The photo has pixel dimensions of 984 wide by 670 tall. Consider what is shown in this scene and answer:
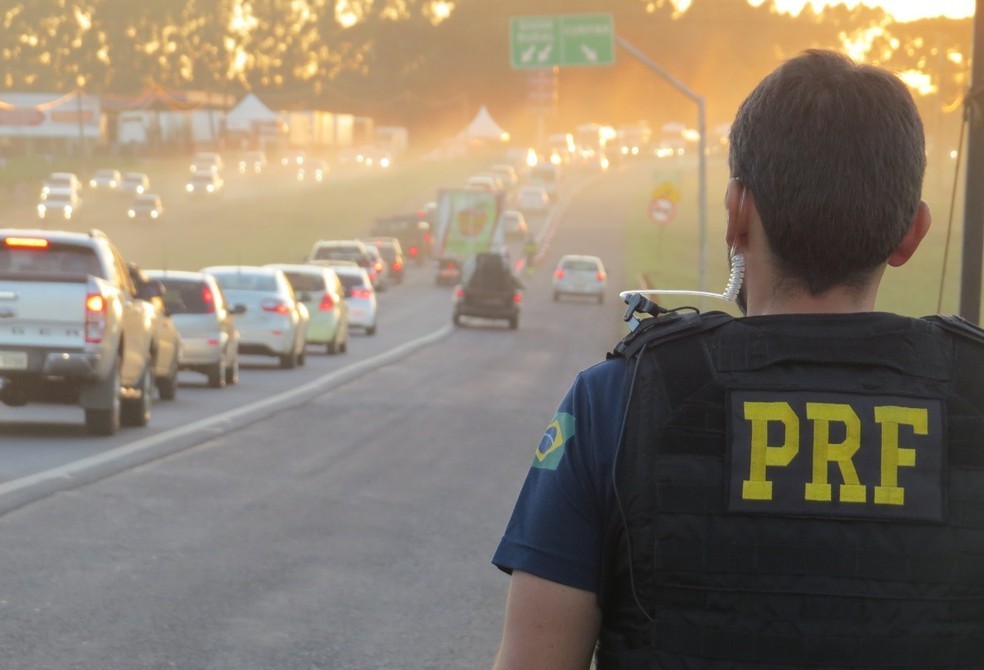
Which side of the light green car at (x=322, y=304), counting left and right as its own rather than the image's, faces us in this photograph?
back

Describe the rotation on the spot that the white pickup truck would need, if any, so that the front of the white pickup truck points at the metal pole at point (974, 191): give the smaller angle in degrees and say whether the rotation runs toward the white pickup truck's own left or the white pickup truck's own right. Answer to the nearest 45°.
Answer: approximately 135° to the white pickup truck's own right

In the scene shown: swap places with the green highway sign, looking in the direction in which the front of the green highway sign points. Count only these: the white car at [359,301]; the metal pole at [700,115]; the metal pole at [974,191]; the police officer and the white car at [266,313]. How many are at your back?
0

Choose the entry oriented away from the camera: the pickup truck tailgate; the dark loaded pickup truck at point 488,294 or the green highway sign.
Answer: the dark loaded pickup truck

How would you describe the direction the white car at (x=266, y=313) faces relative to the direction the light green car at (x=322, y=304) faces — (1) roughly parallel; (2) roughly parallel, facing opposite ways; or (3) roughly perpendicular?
roughly parallel

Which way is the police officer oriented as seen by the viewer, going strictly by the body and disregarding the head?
away from the camera

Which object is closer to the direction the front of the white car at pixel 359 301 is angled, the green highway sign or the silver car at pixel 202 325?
the green highway sign

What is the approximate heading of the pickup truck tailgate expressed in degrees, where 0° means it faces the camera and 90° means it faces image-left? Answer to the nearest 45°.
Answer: approximately 0°

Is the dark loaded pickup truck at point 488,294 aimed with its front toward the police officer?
no

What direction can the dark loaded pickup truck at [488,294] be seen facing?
away from the camera

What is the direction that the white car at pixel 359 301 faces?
away from the camera

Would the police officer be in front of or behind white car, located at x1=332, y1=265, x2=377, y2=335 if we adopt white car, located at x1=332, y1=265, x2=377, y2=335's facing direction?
behind

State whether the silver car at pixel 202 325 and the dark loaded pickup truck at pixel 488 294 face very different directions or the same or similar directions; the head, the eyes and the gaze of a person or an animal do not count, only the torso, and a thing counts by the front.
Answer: same or similar directions

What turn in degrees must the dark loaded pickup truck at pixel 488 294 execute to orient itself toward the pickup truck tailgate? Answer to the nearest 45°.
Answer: approximately 180°

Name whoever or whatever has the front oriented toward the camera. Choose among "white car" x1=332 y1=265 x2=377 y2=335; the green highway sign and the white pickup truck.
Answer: the green highway sign

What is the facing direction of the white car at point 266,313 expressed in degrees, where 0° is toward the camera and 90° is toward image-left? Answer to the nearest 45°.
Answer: approximately 180°

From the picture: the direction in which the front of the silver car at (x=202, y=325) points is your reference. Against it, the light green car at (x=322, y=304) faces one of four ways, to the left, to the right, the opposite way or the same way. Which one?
the same way

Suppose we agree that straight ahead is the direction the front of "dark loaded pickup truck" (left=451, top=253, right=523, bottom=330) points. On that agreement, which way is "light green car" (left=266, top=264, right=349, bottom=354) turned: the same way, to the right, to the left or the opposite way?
the same way

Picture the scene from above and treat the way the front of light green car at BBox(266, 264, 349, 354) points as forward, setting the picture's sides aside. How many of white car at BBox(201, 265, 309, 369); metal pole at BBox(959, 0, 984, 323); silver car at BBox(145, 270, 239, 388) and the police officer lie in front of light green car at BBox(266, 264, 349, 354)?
0

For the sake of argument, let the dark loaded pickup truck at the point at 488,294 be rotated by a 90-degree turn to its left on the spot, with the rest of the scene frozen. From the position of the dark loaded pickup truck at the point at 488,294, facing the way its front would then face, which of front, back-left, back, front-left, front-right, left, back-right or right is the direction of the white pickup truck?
left
